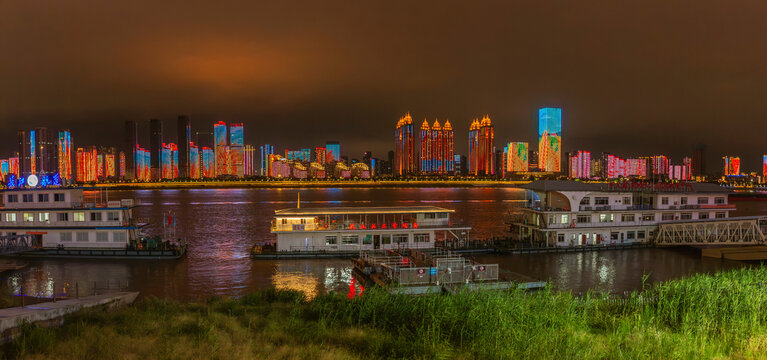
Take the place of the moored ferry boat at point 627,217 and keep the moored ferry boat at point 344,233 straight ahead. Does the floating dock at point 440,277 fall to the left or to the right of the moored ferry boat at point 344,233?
left

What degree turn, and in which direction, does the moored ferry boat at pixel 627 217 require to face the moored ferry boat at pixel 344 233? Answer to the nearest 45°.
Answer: approximately 45° to its left

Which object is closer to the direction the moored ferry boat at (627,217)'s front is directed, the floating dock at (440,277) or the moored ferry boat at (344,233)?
the moored ferry boat

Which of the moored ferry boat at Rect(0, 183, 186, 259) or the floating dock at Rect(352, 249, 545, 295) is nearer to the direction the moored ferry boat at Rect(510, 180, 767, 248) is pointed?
the moored ferry boat

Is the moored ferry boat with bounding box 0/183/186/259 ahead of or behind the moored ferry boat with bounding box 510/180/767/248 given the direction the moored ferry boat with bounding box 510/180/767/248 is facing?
ahead

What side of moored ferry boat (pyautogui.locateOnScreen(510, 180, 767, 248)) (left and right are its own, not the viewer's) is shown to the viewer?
left

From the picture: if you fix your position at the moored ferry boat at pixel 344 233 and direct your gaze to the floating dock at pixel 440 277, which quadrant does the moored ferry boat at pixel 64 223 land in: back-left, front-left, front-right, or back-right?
back-right
